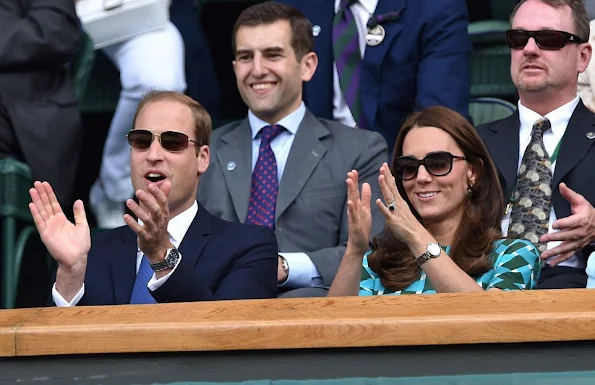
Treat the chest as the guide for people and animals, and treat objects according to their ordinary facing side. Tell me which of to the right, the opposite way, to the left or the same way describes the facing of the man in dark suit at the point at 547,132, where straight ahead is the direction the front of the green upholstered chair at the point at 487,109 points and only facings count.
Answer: the same way

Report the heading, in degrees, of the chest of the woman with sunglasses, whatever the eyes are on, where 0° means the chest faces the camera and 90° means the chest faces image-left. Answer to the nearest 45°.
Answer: approximately 45°

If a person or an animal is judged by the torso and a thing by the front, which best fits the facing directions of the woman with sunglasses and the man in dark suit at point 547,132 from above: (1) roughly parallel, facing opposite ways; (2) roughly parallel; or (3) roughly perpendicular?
roughly parallel

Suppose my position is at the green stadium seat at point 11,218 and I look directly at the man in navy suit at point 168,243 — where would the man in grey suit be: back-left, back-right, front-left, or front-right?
front-left

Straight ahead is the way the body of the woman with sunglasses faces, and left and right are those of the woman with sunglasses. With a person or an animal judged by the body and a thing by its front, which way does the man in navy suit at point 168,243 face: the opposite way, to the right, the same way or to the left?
the same way

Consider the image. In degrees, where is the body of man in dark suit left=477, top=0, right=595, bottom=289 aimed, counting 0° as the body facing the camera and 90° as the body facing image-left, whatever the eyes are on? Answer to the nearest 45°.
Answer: approximately 45°

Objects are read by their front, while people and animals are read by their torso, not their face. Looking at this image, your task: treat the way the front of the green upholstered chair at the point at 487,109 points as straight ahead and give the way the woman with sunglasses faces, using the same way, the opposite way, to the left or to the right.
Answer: the same way

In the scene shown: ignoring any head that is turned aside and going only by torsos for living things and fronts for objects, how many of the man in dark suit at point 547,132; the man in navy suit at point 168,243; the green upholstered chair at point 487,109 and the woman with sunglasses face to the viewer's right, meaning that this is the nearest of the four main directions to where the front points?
0

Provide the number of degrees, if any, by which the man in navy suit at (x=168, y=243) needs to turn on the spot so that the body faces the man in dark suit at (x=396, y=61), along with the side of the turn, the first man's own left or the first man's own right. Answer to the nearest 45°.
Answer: approximately 180°

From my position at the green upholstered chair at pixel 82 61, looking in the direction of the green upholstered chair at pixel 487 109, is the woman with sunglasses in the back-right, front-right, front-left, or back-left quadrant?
front-right

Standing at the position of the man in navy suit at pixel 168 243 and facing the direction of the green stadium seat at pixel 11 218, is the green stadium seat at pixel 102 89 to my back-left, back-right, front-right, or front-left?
front-right

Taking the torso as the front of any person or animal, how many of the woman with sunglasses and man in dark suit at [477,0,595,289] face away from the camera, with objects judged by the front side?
0
